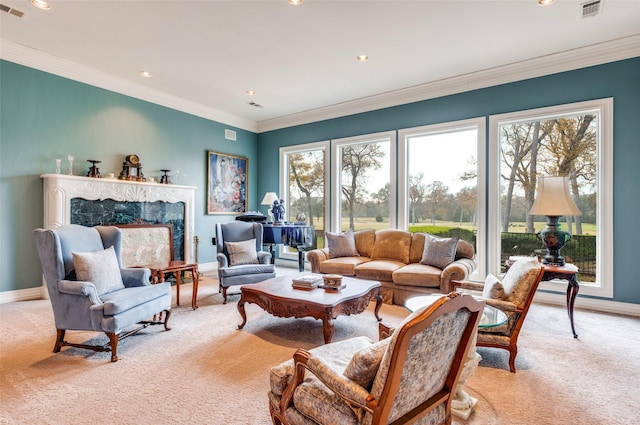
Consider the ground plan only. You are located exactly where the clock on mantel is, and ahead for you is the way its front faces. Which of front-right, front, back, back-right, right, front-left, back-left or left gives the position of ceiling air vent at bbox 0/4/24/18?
right

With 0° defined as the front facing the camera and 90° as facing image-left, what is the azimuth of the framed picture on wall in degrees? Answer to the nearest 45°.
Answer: approximately 315°

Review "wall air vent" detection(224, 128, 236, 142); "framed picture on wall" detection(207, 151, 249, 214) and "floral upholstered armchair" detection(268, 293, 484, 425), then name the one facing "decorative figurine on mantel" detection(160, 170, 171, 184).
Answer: the floral upholstered armchair

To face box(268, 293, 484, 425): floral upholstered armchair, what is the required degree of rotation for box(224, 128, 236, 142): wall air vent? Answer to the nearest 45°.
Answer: approximately 45° to its right

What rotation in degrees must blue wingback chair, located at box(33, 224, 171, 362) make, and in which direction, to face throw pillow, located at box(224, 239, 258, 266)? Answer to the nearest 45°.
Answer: approximately 90° to its left

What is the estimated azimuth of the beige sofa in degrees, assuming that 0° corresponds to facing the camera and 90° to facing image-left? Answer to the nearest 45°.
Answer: approximately 45°
